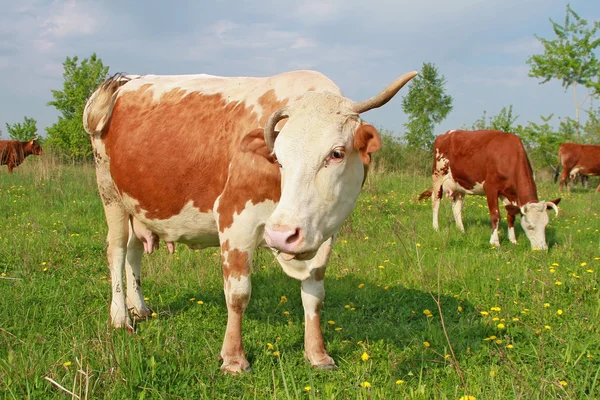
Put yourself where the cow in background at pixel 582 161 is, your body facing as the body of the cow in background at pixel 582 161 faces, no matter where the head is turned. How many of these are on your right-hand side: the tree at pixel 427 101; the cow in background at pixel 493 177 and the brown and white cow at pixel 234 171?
2

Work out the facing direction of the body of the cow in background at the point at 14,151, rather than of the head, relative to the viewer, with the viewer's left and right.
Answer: facing to the right of the viewer

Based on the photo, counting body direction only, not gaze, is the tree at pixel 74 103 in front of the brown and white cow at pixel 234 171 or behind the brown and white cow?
behind

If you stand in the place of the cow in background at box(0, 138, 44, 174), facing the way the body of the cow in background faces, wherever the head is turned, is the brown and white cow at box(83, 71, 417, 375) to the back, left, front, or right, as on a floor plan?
right

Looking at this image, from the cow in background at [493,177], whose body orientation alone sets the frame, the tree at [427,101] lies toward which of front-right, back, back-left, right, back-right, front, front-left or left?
back-left

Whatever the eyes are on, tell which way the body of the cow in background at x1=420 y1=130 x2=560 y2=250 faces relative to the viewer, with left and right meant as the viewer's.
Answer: facing the viewer and to the right of the viewer

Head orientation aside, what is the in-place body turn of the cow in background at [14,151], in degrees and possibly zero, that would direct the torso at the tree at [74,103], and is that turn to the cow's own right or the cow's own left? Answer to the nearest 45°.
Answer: approximately 90° to the cow's own left

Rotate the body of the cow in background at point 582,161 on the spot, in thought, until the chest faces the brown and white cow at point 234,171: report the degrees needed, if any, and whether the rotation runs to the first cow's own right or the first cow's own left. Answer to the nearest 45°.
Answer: approximately 90° to the first cow's own right

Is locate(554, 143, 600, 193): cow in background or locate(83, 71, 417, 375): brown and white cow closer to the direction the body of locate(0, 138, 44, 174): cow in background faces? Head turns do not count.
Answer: the cow in background

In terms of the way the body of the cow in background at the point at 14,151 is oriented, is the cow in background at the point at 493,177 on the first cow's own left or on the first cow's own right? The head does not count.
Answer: on the first cow's own right
